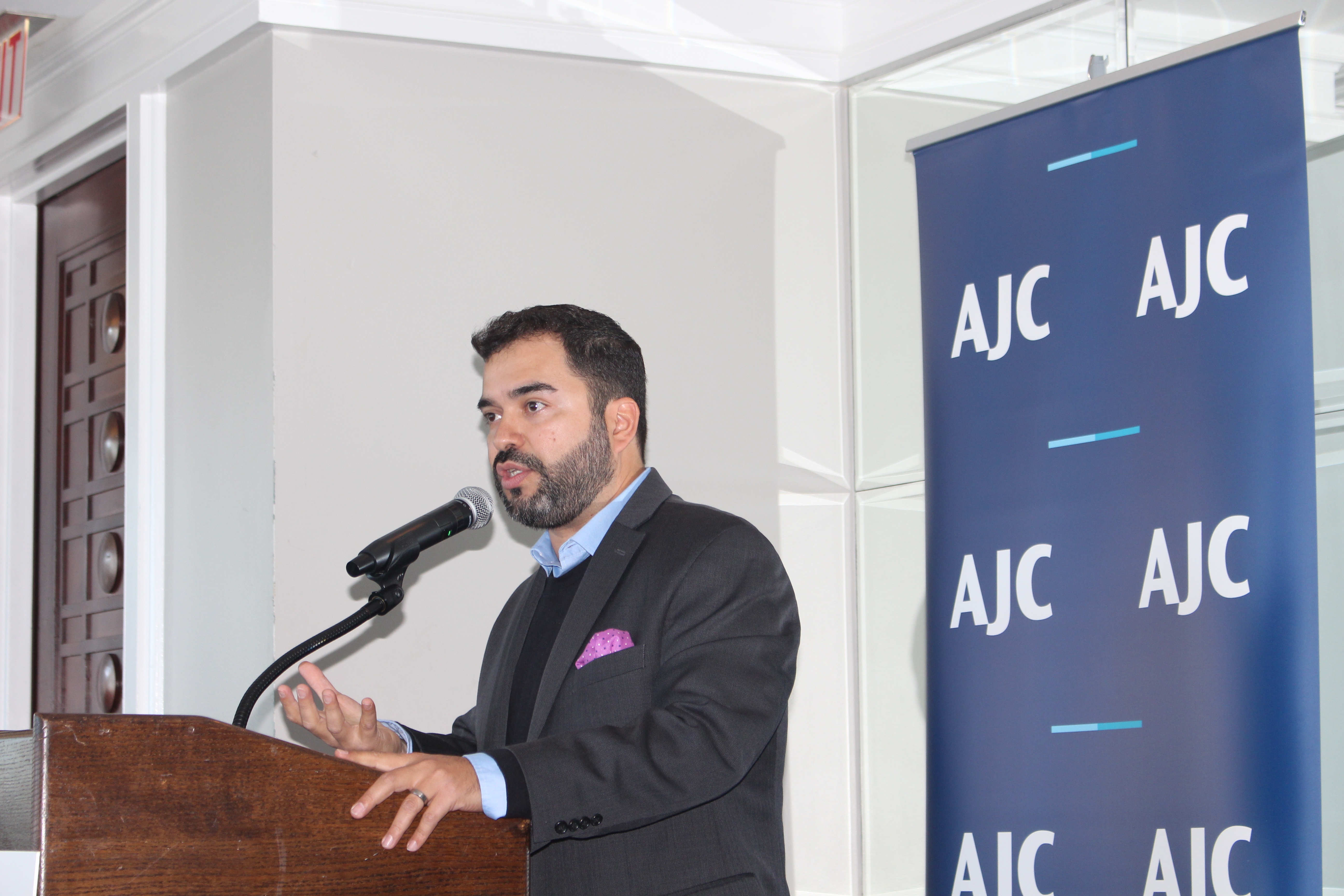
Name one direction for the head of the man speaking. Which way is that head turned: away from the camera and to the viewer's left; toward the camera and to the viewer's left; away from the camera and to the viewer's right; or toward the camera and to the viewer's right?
toward the camera and to the viewer's left

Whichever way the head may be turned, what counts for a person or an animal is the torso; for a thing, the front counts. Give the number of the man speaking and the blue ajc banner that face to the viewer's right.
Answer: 0

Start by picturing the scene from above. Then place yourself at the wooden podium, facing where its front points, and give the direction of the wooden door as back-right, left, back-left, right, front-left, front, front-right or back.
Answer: right

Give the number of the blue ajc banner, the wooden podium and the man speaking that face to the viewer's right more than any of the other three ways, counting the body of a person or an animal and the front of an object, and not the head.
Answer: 0

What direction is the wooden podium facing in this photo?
to the viewer's left

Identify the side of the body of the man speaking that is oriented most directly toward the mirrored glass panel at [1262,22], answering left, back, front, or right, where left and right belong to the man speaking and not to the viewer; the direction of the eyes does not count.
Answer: back

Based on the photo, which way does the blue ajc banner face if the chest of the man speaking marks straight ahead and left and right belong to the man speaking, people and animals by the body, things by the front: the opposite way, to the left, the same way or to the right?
the same way

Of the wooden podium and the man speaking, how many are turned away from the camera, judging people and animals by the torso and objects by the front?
0

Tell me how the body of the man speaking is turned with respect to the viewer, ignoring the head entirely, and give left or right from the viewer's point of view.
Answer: facing the viewer and to the left of the viewer

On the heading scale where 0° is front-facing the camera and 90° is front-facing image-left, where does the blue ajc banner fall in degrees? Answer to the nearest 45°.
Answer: approximately 45°
